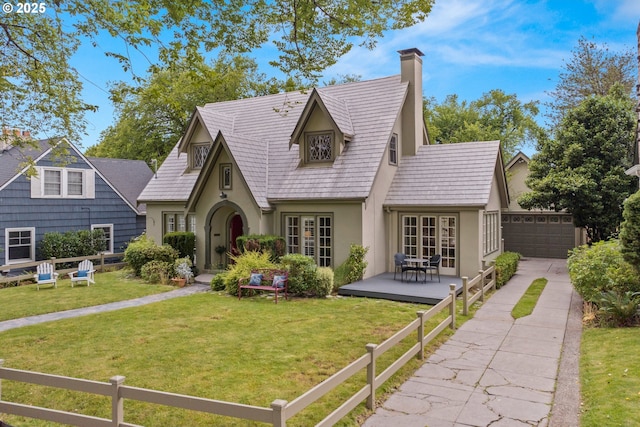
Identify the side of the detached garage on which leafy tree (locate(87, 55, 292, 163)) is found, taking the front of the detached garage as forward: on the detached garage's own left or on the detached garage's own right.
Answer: on the detached garage's own right

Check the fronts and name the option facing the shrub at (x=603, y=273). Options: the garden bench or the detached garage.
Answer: the detached garage

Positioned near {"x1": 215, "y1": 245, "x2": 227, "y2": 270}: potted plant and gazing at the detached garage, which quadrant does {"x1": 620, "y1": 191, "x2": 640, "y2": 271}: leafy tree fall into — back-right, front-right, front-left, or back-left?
front-right

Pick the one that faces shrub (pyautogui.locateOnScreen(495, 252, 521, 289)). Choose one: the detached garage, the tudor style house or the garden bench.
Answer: the detached garage

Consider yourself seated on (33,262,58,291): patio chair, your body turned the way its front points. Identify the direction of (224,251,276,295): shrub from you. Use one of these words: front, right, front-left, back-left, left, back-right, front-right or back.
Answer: front-left

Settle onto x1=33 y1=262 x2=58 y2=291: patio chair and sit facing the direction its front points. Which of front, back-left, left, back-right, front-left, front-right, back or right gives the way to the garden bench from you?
front-left

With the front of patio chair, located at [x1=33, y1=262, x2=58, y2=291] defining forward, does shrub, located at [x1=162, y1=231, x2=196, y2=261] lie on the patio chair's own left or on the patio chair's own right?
on the patio chair's own left

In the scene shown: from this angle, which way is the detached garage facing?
toward the camera

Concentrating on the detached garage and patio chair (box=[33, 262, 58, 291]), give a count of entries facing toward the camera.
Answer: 2

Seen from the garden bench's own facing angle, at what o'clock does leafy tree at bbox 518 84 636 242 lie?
The leafy tree is roughly at 7 o'clock from the garden bench.

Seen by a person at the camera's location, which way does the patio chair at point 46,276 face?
facing the viewer

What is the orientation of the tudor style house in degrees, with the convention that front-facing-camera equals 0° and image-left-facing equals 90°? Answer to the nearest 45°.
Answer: approximately 45°

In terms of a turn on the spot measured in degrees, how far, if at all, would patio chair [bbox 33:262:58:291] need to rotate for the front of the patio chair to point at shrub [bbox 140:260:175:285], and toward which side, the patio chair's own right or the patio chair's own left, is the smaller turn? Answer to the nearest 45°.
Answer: approximately 90° to the patio chair's own left

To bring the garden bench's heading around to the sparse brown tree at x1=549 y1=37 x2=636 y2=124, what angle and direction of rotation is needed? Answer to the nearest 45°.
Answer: approximately 180°
